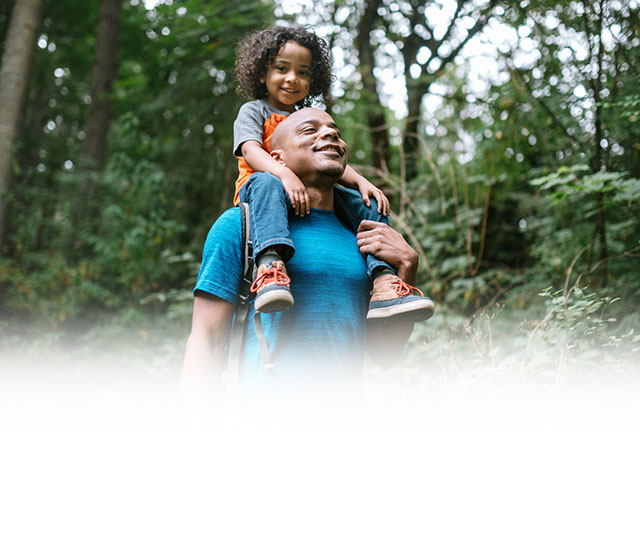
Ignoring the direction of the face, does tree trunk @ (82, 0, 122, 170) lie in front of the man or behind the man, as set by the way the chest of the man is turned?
behind

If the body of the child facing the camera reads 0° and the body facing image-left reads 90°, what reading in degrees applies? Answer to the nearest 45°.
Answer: approximately 315°

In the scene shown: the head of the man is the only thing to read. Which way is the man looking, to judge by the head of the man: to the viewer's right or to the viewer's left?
to the viewer's right

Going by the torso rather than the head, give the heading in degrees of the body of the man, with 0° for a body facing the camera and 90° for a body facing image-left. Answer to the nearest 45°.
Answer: approximately 315°

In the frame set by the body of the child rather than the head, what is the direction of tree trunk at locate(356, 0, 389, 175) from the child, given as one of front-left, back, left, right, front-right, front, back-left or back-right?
back-left

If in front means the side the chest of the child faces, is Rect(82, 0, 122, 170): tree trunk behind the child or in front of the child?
behind

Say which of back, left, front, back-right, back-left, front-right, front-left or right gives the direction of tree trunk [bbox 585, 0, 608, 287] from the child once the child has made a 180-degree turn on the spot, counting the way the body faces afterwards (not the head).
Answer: right

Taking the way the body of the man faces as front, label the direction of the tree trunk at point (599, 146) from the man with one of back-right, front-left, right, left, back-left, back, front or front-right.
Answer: left

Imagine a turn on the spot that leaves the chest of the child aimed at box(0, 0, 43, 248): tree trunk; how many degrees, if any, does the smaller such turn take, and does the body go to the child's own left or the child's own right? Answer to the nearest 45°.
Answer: approximately 180°
